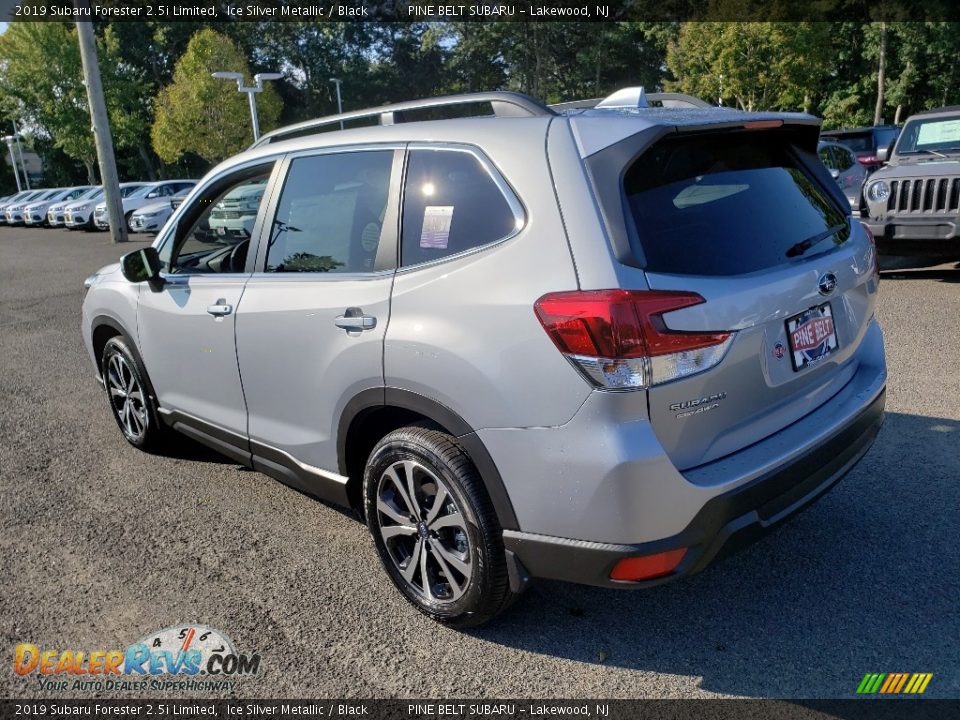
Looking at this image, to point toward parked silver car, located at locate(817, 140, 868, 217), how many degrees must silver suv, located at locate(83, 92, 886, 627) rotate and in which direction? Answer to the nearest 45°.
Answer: approximately 90° to its right

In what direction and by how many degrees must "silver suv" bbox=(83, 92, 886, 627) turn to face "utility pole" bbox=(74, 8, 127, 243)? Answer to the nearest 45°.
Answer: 0° — it already faces it

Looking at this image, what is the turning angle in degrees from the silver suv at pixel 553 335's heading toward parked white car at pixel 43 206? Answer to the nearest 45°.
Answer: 0° — it already faces it

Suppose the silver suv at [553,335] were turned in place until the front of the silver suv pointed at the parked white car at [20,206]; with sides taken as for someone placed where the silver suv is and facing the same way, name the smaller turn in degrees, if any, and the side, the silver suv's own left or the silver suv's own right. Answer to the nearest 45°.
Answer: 0° — it already faces it

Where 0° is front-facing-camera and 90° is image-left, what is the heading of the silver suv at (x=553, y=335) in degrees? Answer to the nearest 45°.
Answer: approximately 135°

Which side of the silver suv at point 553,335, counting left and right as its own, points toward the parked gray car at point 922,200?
right

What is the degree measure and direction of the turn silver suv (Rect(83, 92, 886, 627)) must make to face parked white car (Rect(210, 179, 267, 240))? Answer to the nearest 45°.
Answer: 0° — it already faces it

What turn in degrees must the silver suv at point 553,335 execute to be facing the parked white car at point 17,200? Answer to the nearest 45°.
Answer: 0° — it already faces it
